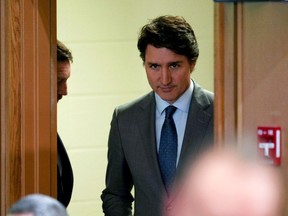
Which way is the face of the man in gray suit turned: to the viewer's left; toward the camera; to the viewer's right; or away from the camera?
toward the camera

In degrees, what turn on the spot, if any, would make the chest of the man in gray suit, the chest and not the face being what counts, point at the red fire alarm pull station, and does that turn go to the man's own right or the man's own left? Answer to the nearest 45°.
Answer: approximately 45° to the man's own left

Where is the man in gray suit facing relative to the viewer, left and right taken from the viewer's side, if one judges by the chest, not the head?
facing the viewer
